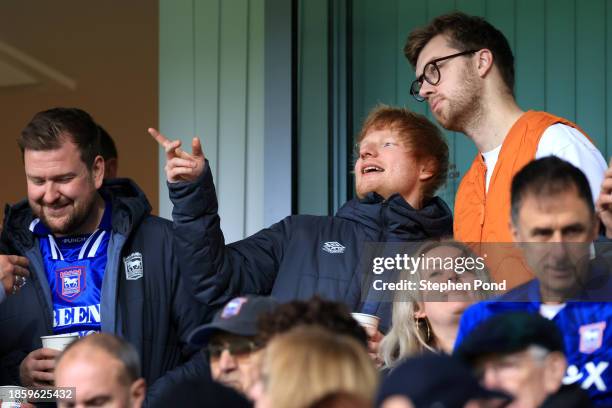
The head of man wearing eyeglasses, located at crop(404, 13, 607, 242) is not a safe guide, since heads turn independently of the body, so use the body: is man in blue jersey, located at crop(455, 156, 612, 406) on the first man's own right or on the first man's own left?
on the first man's own left

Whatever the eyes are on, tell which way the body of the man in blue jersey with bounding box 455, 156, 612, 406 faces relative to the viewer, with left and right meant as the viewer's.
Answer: facing the viewer

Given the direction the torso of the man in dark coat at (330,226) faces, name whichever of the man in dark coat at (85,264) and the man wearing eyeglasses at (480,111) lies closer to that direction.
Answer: the man in dark coat

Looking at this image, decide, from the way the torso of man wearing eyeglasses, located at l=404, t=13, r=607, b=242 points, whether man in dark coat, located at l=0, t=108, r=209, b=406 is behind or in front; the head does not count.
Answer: in front

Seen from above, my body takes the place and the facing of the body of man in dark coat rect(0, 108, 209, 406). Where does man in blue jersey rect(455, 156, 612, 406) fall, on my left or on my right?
on my left

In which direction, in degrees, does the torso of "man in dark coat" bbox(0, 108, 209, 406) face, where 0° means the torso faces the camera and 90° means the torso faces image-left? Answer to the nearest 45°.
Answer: approximately 45°

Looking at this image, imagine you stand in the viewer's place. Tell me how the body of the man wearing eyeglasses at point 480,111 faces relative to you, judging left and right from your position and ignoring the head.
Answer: facing the viewer and to the left of the viewer
